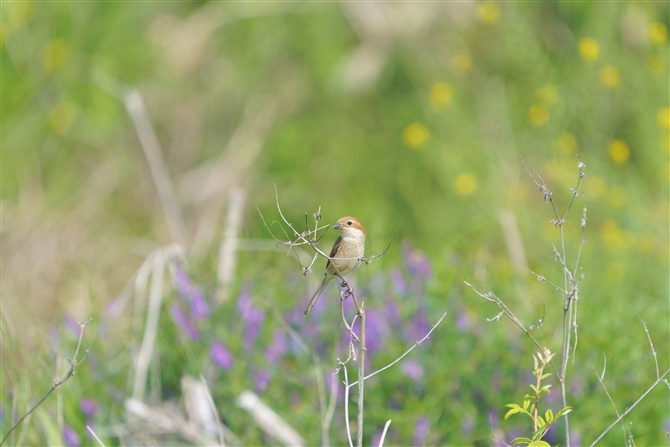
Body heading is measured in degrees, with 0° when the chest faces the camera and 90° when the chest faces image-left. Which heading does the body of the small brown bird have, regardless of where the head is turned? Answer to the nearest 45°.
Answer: approximately 315°

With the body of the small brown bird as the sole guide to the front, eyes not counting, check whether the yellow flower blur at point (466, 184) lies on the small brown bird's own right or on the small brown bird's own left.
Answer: on the small brown bird's own left

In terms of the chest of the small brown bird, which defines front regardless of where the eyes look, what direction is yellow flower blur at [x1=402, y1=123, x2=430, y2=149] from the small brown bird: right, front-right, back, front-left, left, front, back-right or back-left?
back-left

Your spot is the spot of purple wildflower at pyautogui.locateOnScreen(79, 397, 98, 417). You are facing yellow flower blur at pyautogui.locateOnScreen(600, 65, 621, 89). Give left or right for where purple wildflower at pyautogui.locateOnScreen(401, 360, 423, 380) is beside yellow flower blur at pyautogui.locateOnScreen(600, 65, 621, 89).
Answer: right

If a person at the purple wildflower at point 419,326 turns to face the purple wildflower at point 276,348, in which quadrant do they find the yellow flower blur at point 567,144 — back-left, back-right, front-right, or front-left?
back-right

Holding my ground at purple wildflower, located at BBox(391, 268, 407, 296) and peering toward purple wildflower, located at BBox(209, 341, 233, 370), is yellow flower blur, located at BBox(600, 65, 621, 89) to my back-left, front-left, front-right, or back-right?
back-right
